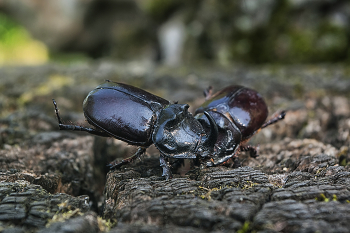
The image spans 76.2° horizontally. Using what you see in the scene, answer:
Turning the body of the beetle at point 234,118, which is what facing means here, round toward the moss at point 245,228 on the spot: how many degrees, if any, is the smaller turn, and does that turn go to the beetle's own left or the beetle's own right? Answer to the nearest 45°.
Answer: approximately 45° to the beetle's own left

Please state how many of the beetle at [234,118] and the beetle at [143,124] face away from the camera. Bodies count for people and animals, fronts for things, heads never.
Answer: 0

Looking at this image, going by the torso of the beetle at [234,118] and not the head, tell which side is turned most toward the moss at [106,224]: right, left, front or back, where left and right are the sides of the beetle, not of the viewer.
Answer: front

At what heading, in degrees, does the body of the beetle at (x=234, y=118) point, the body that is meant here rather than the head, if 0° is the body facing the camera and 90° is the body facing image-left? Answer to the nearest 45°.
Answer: approximately 45°

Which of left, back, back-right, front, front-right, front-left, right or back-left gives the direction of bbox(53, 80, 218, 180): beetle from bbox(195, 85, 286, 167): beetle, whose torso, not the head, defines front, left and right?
front

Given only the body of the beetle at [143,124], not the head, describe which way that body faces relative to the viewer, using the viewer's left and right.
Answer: facing the viewer and to the right of the viewer
